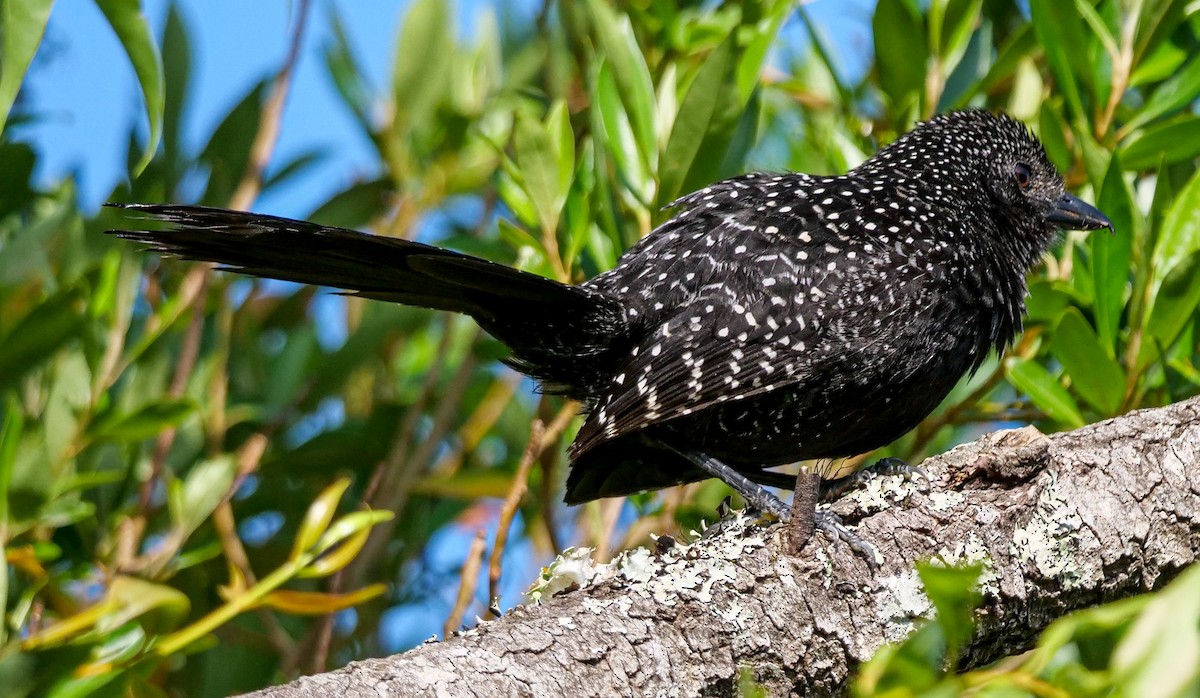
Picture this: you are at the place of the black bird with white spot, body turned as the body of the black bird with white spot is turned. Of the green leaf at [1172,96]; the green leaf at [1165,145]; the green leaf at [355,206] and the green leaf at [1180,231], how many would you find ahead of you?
3

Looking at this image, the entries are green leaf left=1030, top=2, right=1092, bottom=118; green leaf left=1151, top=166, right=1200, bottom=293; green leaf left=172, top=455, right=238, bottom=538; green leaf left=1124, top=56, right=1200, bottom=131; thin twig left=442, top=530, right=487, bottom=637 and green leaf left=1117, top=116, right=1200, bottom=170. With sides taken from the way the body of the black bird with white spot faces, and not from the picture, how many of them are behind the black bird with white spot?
2

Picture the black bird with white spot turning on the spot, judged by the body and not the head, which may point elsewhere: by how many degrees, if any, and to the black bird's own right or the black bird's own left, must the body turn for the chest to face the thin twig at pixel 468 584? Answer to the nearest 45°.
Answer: approximately 180°

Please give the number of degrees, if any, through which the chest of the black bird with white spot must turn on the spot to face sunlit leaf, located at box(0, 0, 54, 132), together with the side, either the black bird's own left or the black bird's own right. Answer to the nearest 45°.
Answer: approximately 135° to the black bird's own right

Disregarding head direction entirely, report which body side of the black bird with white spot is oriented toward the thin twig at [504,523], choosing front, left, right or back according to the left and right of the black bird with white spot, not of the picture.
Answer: back

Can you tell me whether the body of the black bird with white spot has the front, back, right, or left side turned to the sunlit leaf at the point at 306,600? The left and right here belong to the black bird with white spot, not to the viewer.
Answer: back

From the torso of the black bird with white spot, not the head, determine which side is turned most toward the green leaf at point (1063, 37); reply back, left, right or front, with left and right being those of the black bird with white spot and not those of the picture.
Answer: front

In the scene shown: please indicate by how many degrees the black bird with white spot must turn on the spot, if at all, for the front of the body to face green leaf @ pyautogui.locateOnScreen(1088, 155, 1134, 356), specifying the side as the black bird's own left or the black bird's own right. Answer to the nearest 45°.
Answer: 0° — it already faces it

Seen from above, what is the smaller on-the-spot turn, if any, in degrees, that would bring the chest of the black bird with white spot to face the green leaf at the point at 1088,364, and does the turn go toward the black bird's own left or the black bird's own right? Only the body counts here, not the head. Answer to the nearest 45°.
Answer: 0° — it already faces it

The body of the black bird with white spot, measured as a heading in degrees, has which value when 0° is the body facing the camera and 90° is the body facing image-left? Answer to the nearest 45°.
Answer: approximately 270°

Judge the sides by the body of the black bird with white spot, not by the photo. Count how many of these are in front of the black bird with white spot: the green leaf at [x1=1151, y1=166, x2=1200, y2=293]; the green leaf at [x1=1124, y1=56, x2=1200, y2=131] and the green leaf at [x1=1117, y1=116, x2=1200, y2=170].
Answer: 3

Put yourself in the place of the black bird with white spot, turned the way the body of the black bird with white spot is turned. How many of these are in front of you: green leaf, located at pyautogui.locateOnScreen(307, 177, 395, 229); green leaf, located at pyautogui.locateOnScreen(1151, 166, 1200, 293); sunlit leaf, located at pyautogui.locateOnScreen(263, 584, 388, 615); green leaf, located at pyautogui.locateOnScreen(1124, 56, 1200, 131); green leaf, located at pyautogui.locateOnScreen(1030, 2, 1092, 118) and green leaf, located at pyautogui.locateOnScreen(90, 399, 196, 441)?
3
